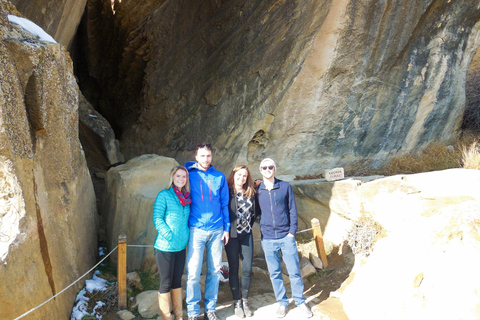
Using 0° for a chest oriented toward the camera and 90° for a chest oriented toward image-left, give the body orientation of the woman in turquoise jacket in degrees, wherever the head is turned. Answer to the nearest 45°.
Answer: approximately 315°

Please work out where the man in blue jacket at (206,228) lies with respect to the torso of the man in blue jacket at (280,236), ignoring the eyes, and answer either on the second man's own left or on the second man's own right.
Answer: on the second man's own right

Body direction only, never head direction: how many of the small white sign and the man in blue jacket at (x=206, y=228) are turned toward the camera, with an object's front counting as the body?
2

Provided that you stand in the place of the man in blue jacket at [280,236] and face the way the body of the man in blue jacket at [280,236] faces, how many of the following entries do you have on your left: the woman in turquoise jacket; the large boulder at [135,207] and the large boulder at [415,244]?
1

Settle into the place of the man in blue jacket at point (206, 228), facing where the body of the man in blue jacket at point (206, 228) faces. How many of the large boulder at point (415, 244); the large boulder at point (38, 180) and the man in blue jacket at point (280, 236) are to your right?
1

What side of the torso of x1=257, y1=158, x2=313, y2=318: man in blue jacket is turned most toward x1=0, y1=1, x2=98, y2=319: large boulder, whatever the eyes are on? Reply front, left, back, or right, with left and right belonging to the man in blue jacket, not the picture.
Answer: right

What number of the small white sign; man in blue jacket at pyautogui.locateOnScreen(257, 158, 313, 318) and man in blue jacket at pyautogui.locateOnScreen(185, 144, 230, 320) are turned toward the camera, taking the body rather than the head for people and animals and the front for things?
3
